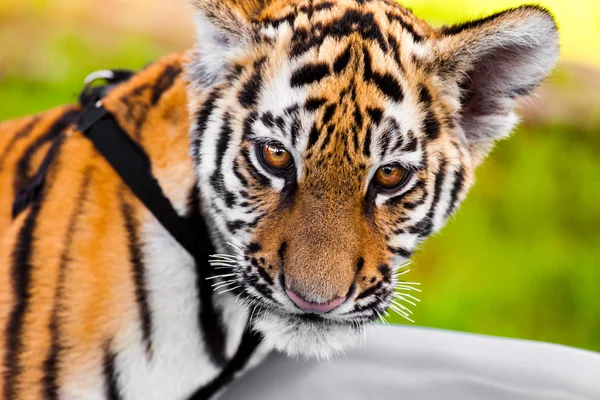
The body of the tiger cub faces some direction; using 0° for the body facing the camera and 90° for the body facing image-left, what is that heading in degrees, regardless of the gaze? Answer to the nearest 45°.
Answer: approximately 315°
